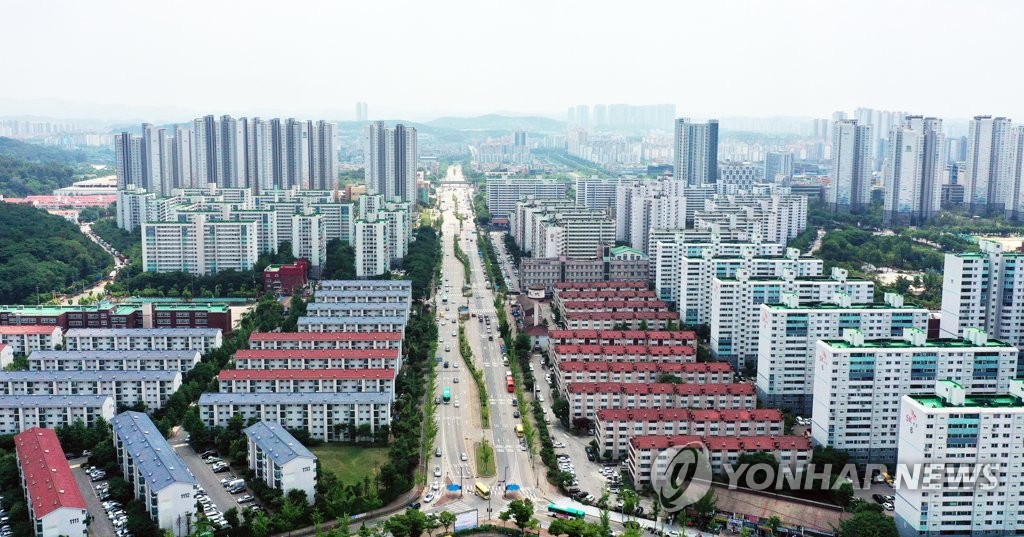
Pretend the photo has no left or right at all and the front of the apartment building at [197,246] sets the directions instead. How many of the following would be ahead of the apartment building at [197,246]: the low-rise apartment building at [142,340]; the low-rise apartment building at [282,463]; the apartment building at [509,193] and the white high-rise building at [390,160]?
2

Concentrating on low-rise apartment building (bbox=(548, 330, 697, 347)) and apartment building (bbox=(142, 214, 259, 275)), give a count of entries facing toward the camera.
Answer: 2

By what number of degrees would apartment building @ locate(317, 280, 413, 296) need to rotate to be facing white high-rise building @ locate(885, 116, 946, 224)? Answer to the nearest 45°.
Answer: approximately 135° to its left

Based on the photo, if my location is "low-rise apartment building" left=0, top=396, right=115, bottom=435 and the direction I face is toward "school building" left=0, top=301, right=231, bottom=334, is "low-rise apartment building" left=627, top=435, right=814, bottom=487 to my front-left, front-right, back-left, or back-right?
back-right

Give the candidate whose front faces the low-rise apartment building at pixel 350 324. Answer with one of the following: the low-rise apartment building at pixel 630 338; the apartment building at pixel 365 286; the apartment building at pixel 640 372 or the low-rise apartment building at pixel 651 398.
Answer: the apartment building at pixel 365 286

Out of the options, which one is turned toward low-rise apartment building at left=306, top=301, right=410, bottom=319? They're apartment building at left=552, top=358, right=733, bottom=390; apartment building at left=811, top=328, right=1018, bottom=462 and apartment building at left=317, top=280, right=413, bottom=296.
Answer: apartment building at left=317, top=280, right=413, bottom=296

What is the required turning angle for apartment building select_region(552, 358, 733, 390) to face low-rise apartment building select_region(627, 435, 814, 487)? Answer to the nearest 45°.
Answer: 0° — it already faces it

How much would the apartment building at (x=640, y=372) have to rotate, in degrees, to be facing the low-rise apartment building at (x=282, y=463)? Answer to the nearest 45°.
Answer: approximately 45° to its right
